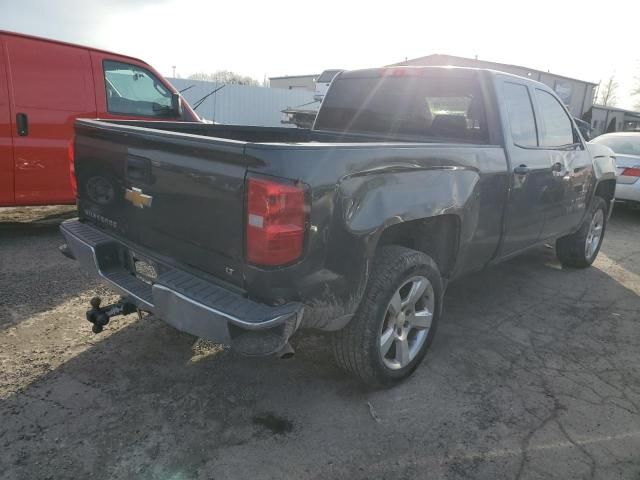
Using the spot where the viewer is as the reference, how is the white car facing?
facing away from the viewer and to the right of the viewer

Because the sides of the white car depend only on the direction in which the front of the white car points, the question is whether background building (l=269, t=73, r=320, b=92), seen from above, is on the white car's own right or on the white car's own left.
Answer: on the white car's own left

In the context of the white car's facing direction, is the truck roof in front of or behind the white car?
behind

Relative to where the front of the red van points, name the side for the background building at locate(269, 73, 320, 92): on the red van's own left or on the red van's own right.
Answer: on the red van's own left

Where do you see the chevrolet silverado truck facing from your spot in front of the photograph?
facing away from the viewer and to the right of the viewer

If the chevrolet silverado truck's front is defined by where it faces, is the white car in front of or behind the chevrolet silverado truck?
in front

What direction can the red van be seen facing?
to the viewer's right

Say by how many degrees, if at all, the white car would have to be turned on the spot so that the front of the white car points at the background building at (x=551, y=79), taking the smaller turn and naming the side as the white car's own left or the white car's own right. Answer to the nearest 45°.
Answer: approximately 45° to the white car's own left

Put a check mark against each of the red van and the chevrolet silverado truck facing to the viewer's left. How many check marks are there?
0

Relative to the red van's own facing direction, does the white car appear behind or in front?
in front

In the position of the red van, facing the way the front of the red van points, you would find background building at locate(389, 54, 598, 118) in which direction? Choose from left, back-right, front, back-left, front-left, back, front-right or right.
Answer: front-left
